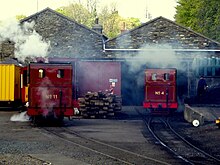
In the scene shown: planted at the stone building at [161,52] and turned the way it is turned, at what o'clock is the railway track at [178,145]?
The railway track is roughly at 12 o'clock from the stone building.

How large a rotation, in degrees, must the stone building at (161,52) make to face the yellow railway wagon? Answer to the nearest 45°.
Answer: approximately 45° to its right

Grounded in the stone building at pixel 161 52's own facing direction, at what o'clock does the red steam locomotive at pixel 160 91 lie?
The red steam locomotive is roughly at 12 o'clock from the stone building.

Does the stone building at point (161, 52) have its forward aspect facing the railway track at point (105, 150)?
yes

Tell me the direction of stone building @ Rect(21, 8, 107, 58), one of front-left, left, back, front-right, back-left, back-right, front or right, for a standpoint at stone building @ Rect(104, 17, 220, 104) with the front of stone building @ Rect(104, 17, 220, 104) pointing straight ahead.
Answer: right
